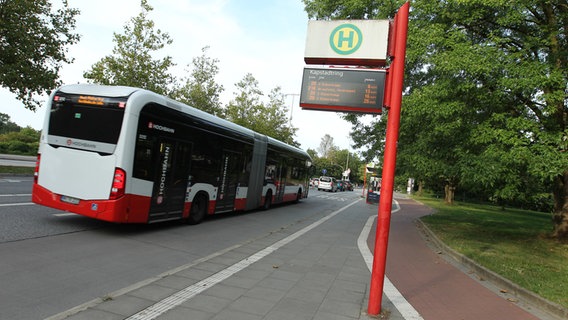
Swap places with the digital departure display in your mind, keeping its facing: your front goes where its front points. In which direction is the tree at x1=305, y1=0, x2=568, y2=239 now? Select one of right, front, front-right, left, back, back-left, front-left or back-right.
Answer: back-left

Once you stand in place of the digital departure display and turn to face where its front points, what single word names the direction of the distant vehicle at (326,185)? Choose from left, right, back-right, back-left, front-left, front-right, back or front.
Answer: back

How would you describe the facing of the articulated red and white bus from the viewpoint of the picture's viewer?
facing away from the viewer and to the right of the viewer

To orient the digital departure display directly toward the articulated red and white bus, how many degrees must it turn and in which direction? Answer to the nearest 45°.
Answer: approximately 135° to its right

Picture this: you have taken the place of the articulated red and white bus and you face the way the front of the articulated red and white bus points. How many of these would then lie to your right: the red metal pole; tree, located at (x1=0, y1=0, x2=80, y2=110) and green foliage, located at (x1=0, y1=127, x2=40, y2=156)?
1

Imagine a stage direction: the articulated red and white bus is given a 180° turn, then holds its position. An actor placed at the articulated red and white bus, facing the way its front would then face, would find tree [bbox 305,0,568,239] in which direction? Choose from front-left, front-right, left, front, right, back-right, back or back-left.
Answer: back-left

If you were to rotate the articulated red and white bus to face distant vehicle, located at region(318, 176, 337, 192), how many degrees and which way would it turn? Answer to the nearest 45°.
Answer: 0° — it already faces it

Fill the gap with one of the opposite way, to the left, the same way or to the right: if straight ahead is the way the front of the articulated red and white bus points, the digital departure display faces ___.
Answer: the opposite way

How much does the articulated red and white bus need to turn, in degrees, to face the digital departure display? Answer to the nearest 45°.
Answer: approximately 90° to its right

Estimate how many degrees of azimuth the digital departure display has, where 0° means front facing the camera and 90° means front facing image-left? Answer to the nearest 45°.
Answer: approximately 0°

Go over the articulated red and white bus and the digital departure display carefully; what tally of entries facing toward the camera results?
1
